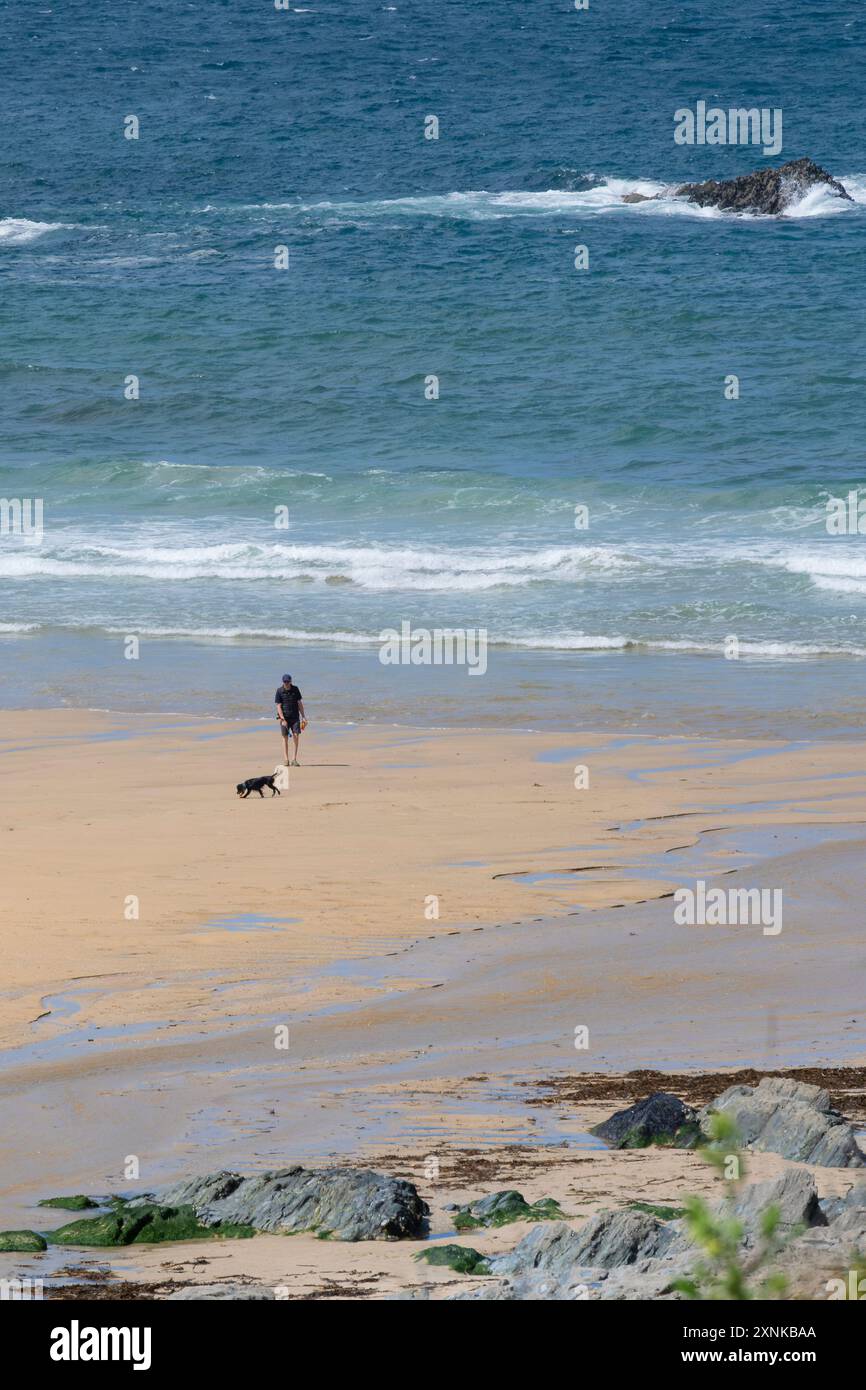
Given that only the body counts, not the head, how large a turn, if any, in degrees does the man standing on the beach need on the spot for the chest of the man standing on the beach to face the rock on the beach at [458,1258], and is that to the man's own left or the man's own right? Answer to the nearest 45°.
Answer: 0° — they already face it

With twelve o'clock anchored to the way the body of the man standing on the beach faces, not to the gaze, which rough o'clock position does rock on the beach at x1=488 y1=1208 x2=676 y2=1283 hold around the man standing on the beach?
The rock on the beach is roughly at 12 o'clock from the man standing on the beach.

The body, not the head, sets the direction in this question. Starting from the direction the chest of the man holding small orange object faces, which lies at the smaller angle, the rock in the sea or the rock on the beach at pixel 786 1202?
the rock on the beach

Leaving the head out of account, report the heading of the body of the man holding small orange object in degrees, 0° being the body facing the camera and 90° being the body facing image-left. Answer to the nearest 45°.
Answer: approximately 0°

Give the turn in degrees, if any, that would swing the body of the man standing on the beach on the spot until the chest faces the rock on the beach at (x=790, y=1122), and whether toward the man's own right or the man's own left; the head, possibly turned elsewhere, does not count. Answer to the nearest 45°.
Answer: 0° — they already face it

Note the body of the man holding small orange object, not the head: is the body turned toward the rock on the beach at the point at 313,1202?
yes

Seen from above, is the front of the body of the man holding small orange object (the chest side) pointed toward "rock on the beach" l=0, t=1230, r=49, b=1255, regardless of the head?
yes

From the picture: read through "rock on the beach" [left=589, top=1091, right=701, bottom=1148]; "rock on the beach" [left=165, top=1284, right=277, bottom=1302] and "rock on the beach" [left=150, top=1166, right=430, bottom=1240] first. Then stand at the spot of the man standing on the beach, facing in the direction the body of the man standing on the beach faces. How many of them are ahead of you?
3

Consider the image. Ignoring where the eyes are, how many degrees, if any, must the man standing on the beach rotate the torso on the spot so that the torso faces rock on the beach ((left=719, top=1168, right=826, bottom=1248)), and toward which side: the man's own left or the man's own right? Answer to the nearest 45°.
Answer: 0° — they already face it

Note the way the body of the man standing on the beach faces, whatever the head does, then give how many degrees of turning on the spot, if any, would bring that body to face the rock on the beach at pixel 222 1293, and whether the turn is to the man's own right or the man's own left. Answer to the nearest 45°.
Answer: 0° — they already face it

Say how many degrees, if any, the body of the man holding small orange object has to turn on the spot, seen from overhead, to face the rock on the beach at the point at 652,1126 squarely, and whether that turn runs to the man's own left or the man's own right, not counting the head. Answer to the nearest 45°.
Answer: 0° — they already face it
